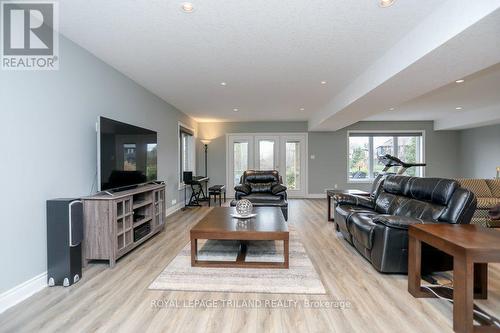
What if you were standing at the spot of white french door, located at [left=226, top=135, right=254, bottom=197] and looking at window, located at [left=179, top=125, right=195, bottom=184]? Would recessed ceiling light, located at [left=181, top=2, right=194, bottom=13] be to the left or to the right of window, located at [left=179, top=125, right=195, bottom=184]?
left

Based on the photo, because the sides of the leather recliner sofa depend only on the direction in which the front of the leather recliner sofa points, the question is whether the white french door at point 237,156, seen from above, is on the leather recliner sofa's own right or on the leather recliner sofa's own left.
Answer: on the leather recliner sofa's own right

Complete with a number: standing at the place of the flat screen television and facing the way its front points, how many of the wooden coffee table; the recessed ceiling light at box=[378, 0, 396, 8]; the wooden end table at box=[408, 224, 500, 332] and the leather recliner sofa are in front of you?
4

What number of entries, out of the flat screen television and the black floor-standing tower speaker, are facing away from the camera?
0

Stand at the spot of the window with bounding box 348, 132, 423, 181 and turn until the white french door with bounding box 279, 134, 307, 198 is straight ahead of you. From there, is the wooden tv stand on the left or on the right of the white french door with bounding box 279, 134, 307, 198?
left

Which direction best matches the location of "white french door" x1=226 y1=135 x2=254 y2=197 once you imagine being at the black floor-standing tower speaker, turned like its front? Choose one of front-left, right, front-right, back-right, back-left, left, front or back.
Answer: left

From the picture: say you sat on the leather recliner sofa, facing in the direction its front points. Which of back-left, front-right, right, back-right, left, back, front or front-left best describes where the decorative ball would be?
front-right

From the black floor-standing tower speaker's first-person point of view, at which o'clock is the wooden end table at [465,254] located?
The wooden end table is roughly at 12 o'clock from the black floor-standing tower speaker.

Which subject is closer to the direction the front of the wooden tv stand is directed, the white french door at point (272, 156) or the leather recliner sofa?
the leather recliner sofa

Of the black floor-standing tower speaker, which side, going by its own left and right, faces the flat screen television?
left

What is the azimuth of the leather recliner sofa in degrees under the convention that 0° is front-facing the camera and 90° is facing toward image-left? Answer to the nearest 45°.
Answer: approximately 45°

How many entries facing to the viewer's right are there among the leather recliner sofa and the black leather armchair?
0

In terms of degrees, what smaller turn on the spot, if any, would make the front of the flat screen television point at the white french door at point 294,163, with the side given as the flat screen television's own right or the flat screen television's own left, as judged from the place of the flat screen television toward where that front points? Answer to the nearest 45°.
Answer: approximately 90° to the flat screen television's own left
